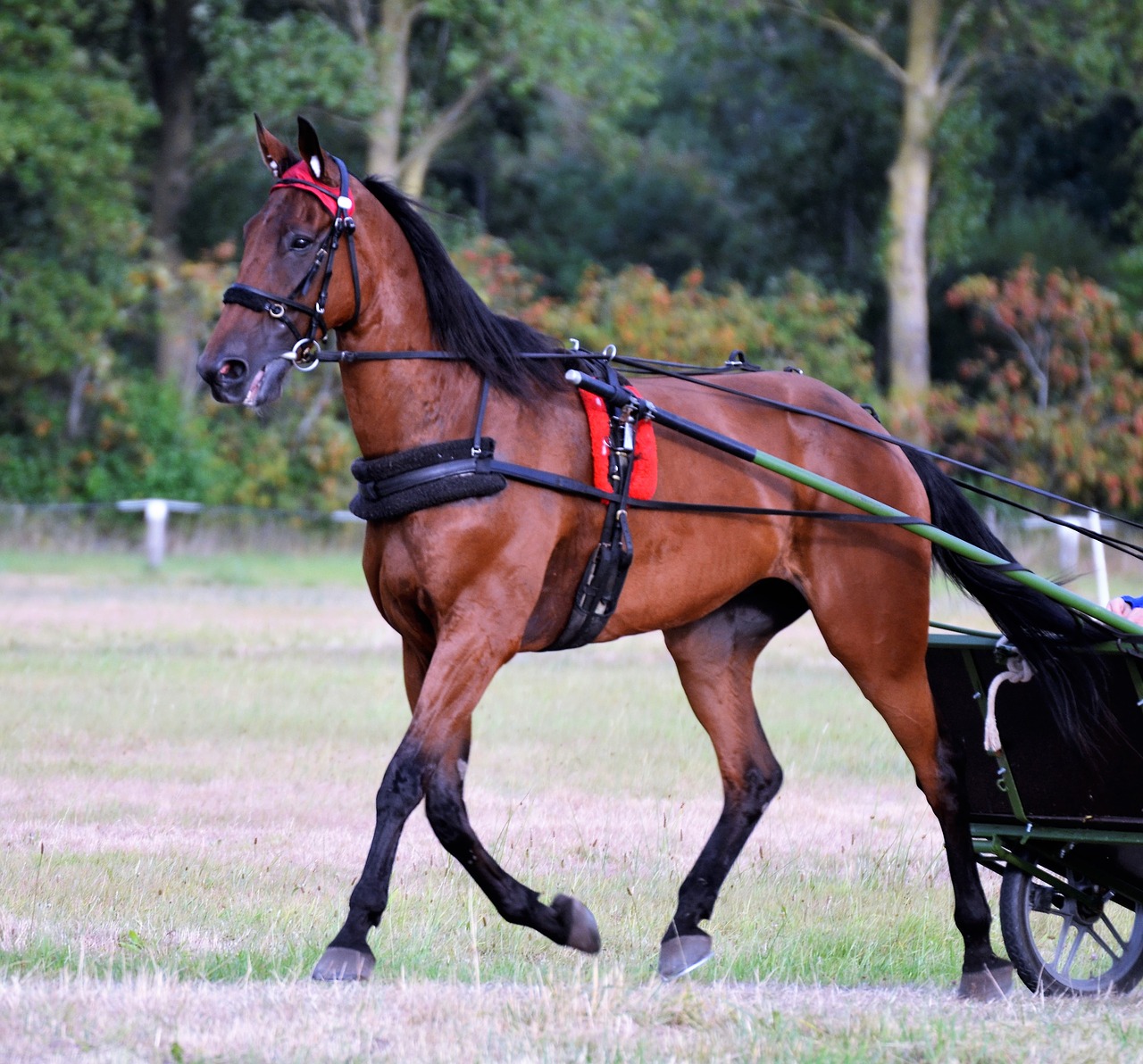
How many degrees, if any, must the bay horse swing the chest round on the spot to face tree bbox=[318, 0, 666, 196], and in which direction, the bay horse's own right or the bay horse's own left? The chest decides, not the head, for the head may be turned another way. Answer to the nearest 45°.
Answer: approximately 90° to the bay horse's own right

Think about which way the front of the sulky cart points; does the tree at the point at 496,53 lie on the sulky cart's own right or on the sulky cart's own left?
on the sulky cart's own right

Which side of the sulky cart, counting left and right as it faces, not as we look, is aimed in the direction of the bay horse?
front

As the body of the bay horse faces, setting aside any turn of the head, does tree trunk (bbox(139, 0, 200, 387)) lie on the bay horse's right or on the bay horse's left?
on the bay horse's right

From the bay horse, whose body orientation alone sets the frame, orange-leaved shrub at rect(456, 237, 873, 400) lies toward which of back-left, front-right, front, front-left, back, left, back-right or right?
right

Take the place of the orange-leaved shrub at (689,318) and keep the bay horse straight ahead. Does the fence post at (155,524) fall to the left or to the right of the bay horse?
right

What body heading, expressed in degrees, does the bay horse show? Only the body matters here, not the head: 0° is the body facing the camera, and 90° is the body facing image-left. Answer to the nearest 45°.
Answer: approximately 90°
